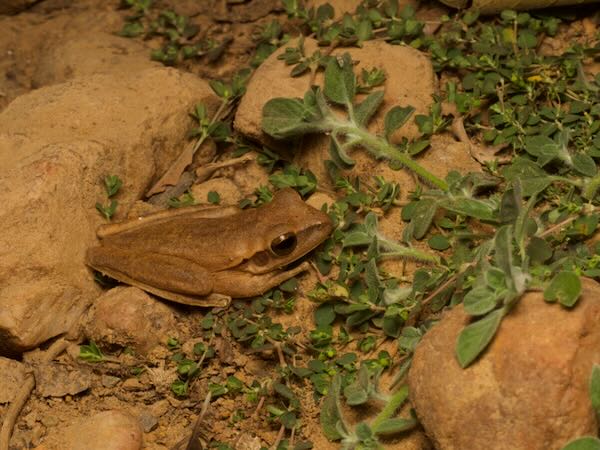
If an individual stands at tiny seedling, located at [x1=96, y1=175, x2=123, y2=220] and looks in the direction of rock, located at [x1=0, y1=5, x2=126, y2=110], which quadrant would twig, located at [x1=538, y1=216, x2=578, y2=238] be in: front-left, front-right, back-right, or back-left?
back-right

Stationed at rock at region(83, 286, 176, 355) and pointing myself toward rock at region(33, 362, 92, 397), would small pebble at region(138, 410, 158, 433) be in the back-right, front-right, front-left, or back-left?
front-left

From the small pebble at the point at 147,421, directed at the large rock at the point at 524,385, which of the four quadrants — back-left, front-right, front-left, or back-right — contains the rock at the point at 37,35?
back-left

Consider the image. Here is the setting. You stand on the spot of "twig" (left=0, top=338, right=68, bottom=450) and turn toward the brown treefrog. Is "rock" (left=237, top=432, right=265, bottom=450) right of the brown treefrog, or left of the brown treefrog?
right

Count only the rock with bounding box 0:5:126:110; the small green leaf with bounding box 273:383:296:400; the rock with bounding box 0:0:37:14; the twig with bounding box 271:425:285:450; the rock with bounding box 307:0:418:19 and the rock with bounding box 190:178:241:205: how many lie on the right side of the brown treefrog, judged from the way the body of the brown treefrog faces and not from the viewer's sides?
2

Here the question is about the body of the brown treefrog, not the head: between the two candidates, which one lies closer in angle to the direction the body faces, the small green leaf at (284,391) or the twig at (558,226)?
the twig

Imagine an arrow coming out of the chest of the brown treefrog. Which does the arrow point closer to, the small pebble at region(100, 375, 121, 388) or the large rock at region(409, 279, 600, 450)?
the large rock

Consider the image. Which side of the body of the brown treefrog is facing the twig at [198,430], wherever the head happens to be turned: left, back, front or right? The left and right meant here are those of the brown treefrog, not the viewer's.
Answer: right

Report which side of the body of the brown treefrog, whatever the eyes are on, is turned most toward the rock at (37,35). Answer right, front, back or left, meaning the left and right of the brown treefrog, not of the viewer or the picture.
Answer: left

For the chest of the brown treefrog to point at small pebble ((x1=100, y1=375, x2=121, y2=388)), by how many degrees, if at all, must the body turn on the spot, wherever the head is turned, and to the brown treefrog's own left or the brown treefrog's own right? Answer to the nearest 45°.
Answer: approximately 135° to the brown treefrog's own right

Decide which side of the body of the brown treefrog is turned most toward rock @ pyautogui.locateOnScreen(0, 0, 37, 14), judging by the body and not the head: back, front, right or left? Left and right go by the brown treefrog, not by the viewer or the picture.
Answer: left

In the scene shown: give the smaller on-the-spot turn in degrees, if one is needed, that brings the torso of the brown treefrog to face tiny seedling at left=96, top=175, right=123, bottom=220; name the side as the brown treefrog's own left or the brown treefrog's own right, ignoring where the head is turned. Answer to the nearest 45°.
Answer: approximately 135° to the brown treefrog's own left

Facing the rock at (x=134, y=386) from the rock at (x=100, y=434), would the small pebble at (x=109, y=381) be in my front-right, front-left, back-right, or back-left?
front-left

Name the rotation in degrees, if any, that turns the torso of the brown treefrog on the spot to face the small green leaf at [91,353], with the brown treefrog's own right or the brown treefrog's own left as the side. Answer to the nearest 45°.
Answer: approximately 135° to the brown treefrog's own right

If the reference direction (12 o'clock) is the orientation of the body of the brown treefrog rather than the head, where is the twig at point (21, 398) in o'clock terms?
The twig is roughly at 5 o'clock from the brown treefrog.

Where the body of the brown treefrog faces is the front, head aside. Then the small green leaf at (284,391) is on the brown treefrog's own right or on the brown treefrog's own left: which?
on the brown treefrog's own right

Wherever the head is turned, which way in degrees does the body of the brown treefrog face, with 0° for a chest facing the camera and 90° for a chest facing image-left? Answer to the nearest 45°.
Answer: approximately 270°

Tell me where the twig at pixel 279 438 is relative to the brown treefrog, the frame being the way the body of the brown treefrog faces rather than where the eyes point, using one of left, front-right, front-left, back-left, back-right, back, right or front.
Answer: right

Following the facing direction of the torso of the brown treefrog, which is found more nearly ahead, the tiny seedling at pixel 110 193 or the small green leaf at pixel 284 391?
the small green leaf
